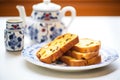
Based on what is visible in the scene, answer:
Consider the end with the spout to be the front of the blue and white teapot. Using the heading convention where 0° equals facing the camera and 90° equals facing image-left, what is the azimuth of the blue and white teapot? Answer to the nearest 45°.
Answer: approximately 90°
